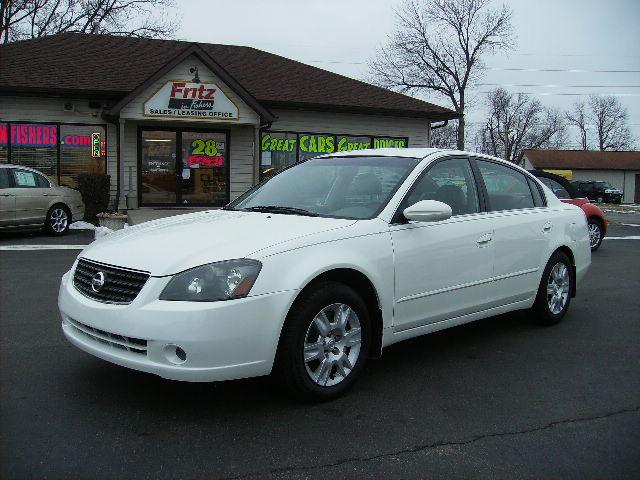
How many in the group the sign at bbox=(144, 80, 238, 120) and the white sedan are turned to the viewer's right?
0

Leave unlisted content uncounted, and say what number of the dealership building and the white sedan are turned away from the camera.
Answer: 0

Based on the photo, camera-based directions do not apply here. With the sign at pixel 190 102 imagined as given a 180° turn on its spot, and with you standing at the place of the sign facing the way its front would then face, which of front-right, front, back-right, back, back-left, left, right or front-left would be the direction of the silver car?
back-left

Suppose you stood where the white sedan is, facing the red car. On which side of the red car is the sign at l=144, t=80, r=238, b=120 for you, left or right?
left

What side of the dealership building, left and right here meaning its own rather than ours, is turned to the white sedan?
front

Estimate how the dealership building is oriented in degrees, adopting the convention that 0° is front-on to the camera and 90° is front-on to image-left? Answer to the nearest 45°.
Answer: approximately 0°

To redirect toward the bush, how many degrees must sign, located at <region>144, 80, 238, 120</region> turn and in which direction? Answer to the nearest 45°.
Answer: approximately 90° to its right

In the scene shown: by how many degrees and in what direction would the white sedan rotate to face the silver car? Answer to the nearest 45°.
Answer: approximately 90° to its right

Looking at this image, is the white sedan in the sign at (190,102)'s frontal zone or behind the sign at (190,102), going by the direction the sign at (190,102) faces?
frontal zone

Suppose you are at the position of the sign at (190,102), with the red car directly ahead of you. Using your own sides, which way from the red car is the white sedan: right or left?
right

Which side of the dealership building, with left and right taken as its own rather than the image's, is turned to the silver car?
front

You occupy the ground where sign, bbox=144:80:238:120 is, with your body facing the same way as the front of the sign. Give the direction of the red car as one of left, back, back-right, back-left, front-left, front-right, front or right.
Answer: front-left

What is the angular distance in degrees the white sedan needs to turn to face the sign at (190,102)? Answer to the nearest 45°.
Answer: approximately 135° to its right
